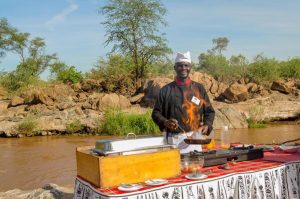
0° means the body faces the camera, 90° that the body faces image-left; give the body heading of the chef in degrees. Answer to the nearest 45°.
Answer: approximately 0°

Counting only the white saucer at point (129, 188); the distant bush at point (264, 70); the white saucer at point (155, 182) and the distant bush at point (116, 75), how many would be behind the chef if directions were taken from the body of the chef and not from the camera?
2

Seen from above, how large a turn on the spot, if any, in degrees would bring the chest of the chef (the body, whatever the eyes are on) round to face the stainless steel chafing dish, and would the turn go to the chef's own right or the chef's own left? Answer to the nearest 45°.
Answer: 0° — they already face it

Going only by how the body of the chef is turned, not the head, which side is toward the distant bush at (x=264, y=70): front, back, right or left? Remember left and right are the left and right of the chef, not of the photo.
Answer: back

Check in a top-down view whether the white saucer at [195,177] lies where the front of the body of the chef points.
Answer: yes

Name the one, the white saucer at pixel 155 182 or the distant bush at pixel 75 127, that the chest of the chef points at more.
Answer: the white saucer

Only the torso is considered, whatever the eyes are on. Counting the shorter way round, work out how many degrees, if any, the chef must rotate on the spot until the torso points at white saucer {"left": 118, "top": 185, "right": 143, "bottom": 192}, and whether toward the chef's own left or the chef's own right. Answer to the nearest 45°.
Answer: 0° — they already face it

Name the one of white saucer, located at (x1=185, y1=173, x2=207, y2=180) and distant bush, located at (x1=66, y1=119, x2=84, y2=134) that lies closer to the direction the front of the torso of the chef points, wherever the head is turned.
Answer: the white saucer
